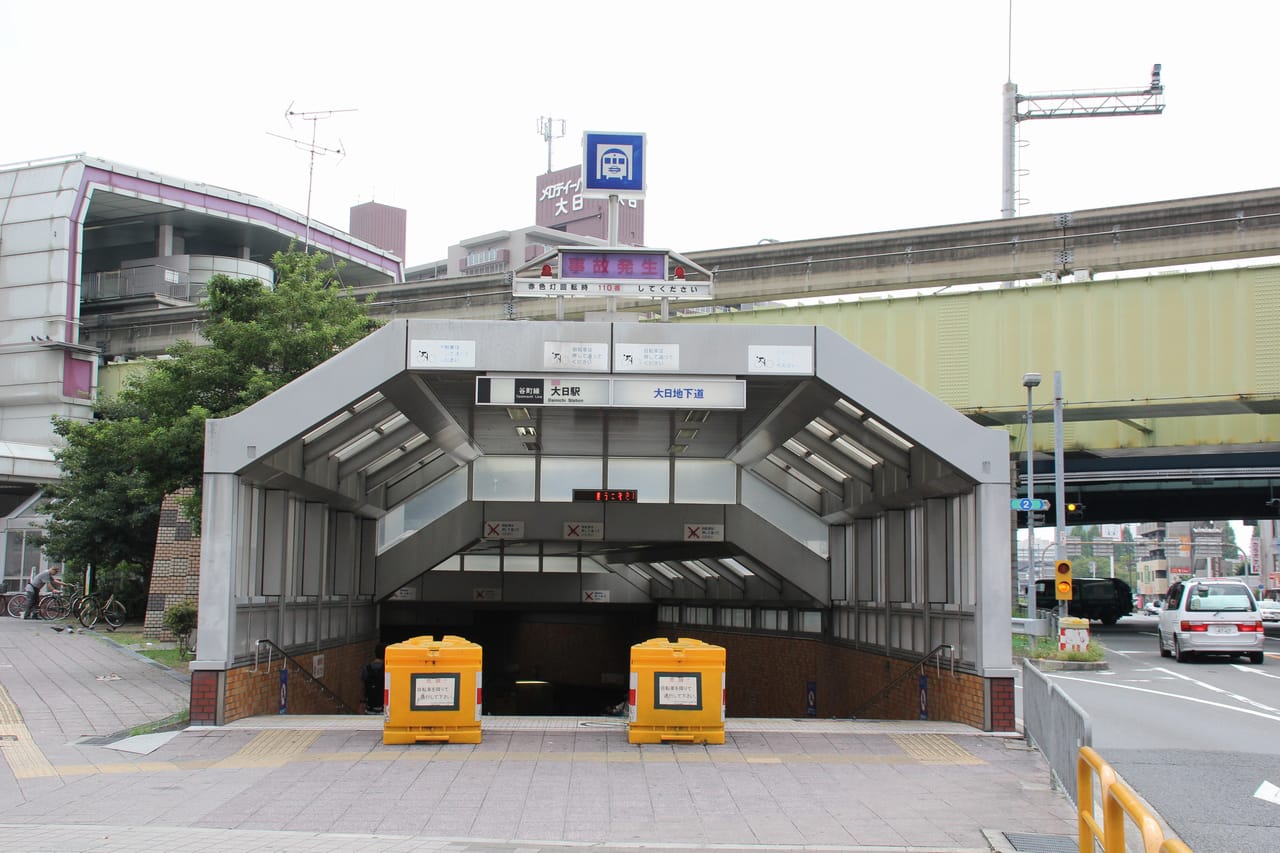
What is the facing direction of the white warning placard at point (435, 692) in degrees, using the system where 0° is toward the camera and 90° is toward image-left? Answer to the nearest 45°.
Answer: approximately 0°

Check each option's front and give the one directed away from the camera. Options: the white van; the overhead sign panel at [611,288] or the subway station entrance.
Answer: the white van

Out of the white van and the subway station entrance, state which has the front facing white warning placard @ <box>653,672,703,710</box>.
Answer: the subway station entrance

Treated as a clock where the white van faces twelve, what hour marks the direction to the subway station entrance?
The subway station entrance is roughly at 7 o'clock from the white van.

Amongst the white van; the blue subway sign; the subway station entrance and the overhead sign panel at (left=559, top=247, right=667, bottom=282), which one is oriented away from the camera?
the white van

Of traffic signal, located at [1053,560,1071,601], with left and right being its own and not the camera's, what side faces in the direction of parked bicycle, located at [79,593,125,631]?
right

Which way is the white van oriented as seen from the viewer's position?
away from the camera
